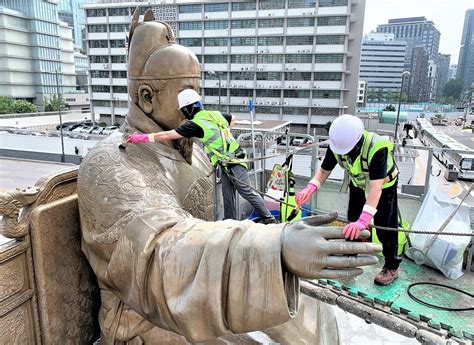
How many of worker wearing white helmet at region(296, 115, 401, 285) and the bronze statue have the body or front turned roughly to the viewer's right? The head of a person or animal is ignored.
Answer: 1

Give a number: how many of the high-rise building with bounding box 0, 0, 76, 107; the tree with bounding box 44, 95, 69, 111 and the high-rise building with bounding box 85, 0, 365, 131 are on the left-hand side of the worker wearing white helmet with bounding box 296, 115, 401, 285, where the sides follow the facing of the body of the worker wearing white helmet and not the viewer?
0

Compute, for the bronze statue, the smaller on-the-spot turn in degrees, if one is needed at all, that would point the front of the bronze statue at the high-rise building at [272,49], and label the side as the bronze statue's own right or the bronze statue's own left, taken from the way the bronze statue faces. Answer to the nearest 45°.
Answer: approximately 90° to the bronze statue's own left

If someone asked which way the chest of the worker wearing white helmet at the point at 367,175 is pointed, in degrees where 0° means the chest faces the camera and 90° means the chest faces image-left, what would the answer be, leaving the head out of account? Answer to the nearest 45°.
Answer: approximately 45°

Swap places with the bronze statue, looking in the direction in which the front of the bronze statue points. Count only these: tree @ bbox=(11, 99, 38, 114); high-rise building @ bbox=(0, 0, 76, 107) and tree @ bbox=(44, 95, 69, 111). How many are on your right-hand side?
0

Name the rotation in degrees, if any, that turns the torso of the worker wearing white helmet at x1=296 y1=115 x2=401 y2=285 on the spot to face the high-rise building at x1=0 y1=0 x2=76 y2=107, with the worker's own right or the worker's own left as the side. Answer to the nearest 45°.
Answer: approximately 90° to the worker's own right

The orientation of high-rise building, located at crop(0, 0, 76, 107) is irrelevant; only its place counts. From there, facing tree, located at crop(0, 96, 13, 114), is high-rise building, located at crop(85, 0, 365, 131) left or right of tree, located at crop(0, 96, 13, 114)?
left

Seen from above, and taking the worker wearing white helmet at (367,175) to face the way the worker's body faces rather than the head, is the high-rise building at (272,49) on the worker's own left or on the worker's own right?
on the worker's own right

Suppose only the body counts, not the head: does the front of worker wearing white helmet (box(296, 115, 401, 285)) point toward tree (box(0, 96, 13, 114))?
no

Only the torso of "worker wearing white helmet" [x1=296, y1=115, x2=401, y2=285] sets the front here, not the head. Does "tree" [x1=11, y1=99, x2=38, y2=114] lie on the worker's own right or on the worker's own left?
on the worker's own right

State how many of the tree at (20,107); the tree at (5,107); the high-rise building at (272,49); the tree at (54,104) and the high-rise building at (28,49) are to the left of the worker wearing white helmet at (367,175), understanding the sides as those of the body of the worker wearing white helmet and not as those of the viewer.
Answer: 0

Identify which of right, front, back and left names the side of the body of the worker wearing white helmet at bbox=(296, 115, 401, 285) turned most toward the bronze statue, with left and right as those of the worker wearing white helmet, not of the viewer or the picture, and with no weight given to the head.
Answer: front

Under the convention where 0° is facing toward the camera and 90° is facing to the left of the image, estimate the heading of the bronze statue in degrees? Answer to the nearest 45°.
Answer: approximately 270°

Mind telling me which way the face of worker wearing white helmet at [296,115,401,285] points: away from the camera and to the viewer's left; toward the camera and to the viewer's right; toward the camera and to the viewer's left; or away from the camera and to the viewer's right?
toward the camera and to the viewer's left

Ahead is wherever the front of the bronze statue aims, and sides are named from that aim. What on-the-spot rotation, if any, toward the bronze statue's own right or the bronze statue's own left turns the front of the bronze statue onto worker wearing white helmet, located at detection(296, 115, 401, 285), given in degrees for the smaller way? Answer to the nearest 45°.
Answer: approximately 45° to the bronze statue's own left

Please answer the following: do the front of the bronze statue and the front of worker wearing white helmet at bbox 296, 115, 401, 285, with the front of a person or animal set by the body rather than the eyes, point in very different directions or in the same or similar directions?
very different directions

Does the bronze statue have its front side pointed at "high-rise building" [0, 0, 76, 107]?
no

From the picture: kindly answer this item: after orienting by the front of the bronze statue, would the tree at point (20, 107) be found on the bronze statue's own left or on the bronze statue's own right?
on the bronze statue's own left
